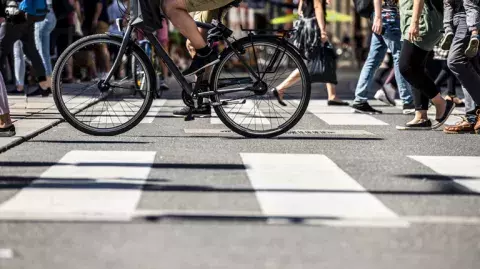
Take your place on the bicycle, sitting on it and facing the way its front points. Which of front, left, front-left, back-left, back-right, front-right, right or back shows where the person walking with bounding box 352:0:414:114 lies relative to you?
back-right

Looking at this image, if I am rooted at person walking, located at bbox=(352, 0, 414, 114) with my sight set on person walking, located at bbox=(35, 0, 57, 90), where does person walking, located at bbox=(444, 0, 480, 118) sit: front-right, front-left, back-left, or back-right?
back-left

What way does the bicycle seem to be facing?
to the viewer's left

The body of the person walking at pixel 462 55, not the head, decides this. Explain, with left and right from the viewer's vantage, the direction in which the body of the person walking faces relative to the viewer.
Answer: facing to the left of the viewer

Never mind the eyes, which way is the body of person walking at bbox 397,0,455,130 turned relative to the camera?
to the viewer's left
